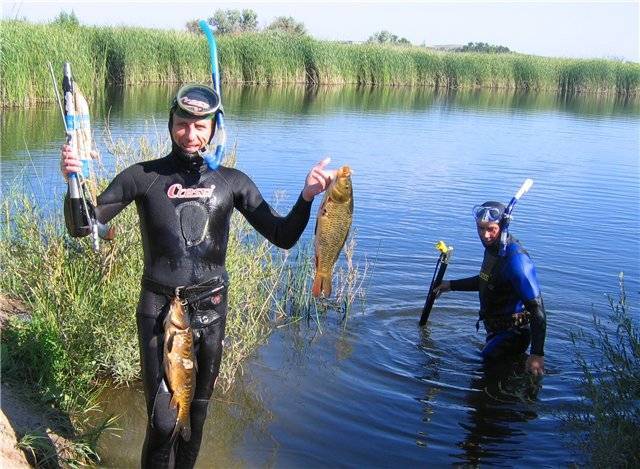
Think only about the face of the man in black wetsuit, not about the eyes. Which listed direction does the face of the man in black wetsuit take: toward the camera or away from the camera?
toward the camera

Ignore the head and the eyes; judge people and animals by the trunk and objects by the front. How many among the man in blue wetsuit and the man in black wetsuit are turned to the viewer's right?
0

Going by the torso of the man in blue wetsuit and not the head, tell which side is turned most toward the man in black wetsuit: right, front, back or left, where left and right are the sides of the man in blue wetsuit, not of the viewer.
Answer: front

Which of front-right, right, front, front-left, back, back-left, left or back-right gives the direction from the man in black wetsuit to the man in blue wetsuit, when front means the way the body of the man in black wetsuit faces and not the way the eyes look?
back-left

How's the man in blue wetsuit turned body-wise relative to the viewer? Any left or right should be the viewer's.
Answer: facing the viewer and to the left of the viewer

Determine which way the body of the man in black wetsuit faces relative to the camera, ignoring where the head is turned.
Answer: toward the camera
